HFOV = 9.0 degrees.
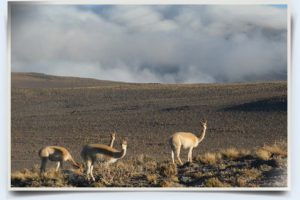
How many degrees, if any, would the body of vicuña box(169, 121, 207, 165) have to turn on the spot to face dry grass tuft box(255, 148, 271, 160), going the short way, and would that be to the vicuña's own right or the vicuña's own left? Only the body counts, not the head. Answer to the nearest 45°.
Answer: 0° — it already faces it

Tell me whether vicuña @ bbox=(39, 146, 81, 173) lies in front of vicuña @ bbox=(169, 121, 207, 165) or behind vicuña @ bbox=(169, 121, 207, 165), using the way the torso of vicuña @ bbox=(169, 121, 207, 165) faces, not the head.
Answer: behind

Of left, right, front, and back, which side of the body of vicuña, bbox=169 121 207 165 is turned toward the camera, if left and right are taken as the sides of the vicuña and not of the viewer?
right

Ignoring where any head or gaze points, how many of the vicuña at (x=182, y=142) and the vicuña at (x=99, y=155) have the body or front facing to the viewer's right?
2

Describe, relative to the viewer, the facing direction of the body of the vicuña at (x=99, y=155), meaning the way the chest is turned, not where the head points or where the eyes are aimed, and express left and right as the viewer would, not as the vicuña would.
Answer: facing to the right of the viewer
